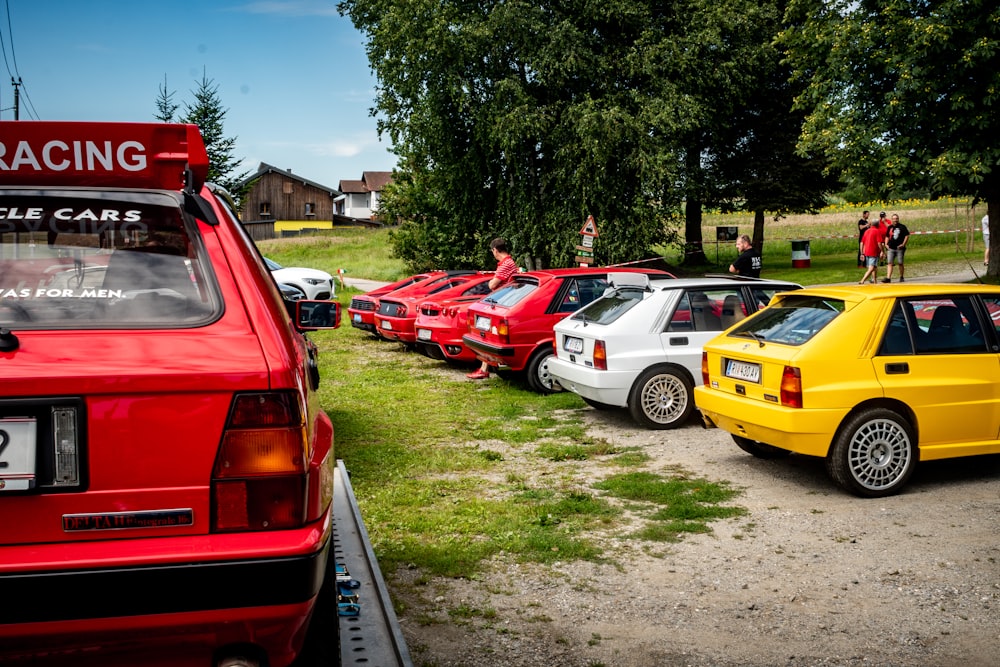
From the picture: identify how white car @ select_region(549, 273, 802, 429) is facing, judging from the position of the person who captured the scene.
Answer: facing away from the viewer and to the right of the viewer

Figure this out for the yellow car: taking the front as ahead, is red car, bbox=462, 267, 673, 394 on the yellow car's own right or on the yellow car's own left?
on the yellow car's own left

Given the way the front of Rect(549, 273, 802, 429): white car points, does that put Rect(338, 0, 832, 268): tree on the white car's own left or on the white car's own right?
on the white car's own left

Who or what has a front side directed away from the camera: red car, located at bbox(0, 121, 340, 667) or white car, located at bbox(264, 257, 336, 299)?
the red car

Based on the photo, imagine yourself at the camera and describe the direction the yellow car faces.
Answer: facing away from the viewer and to the right of the viewer

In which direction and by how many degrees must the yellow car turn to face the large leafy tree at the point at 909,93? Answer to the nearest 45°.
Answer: approximately 45° to its left

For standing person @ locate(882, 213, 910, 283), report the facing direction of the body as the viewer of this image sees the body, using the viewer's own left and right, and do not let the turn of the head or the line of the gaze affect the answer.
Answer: facing the viewer

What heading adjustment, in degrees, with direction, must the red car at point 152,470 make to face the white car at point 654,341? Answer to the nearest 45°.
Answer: approximately 45° to its right

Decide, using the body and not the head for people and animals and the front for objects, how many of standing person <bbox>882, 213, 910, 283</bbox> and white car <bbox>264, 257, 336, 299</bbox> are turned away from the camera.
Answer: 0

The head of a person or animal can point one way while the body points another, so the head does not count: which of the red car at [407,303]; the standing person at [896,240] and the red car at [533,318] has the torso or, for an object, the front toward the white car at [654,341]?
the standing person

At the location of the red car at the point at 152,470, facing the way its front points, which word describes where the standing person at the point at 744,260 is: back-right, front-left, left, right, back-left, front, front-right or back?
front-right

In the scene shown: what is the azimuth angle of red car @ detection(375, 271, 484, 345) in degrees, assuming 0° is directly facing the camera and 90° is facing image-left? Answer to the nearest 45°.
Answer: approximately 225°

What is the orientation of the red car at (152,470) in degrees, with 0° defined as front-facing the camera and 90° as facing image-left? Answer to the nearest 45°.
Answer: approximately 180°

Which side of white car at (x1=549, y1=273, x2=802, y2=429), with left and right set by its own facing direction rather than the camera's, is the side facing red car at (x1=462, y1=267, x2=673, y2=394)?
left

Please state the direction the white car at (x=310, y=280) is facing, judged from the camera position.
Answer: facing the viewer and to the right of the viewer
